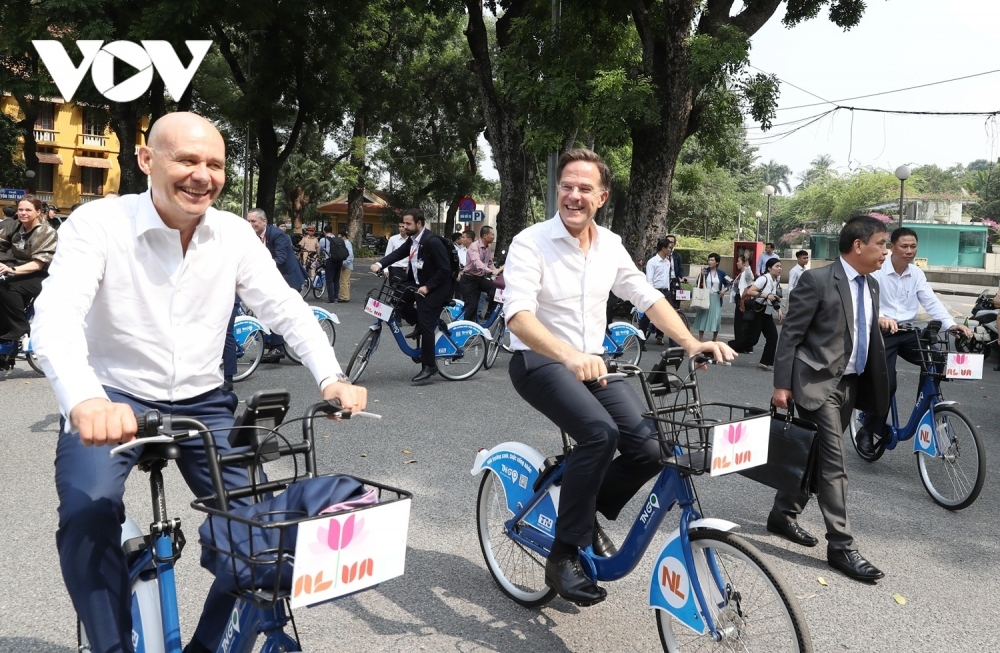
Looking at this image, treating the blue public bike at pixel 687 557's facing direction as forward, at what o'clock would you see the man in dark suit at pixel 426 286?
The man in dark suit is roughly at 7 o'clock from the blue public bike.

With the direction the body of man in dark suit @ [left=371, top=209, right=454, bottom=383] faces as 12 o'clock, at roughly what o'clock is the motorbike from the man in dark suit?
The motorbike is roughly at 7 o'clock from the man in dark suit.

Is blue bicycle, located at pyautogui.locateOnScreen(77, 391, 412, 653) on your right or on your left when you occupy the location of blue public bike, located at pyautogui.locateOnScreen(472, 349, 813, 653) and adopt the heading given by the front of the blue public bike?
on your right

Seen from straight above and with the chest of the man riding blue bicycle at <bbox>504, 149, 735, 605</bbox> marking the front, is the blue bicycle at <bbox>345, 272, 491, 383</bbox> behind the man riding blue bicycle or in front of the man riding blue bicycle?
behind

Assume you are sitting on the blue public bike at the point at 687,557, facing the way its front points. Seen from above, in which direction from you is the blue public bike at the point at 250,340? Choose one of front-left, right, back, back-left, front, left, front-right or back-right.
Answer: back

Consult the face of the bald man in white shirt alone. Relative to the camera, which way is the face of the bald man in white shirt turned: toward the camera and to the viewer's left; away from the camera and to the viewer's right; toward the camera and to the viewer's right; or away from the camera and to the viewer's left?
toward the camera and to the viewer's right

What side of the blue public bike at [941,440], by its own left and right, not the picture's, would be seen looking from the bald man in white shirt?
right

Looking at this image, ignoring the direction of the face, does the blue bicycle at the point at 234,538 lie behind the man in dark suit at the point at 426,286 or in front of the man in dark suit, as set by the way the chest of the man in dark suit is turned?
in front

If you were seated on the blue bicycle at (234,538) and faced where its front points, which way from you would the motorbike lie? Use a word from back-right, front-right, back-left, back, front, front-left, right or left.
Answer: left

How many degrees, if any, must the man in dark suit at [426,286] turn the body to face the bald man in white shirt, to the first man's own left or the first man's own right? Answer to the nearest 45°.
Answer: approximately 45° to the first man's own left

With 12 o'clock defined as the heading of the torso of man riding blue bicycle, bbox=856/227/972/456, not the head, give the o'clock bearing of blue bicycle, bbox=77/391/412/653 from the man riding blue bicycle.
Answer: The blue bicycle is roughly at 2 o'clock from the man riding blue bicycle.

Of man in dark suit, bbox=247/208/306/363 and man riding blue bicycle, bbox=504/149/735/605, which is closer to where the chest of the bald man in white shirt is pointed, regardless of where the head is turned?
the man riding blue bicycle

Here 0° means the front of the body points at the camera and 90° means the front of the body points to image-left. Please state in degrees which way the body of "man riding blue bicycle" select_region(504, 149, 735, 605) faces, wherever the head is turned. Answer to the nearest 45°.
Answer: approximately 315°
